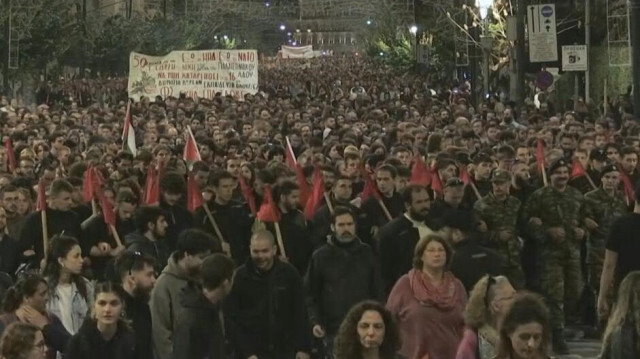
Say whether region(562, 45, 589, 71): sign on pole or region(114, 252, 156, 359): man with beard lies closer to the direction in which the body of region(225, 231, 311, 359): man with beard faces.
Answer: the man with beard

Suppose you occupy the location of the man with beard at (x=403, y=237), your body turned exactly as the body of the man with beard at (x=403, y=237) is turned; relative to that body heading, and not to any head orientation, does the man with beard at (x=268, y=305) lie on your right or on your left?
on your right

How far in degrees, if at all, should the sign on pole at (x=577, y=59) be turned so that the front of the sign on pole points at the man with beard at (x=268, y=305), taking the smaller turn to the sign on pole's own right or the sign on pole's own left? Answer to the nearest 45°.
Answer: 0° — it already faces them

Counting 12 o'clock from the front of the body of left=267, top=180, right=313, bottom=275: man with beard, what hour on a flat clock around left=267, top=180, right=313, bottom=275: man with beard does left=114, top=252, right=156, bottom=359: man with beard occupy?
left=114, top=252, right=156, bottom=359: man with beard is roughly at 2 o'clock from left=267, top=180, right=313, bottom=275: man with beard.

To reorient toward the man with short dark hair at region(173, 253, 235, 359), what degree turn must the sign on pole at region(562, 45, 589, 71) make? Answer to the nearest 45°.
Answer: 0° — it already faces them

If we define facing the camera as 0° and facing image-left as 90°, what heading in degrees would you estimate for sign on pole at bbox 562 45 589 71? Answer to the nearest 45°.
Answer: approximately 0°

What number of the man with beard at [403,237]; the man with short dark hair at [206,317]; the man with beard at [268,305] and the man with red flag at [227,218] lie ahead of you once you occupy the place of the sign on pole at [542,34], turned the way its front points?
4
